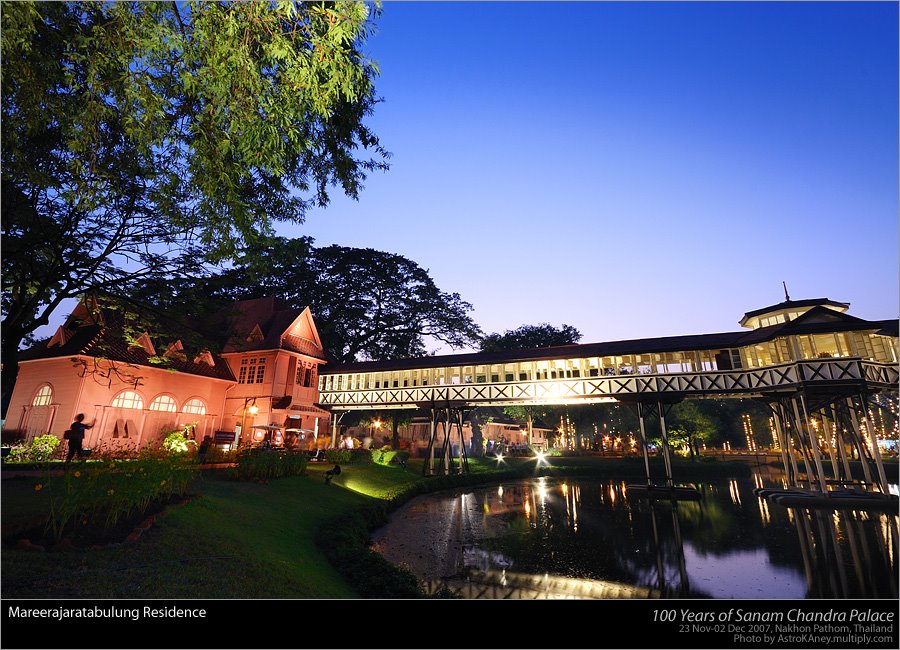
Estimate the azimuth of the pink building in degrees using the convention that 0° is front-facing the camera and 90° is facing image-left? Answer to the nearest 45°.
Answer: approximately 315°

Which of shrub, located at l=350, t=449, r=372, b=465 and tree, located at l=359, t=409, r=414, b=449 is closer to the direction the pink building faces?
the shrub

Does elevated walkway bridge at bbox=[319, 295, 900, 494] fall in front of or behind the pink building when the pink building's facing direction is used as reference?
in front

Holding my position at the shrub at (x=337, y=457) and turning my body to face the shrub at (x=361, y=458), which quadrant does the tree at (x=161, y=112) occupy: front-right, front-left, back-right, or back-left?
back-right

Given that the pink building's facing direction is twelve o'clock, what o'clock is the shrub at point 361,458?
The shrub is roughly at 11 o'clock from the pink building.

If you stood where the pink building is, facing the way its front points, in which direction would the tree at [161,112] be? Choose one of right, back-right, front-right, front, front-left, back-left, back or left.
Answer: front-right

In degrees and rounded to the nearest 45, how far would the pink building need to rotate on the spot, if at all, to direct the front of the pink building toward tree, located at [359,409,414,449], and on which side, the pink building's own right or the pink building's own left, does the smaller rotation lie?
approximately 90° to the pink building's own left

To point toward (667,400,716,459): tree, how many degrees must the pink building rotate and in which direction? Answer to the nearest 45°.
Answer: approximately 45° to its left
